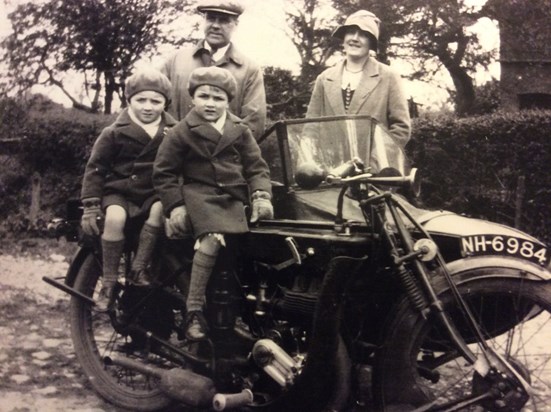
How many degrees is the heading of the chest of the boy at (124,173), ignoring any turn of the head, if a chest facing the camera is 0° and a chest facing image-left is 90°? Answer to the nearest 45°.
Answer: approximately 0°

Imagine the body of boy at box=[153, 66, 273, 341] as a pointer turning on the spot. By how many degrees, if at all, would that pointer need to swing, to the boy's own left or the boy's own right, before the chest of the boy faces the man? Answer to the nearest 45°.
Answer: approximately 180°

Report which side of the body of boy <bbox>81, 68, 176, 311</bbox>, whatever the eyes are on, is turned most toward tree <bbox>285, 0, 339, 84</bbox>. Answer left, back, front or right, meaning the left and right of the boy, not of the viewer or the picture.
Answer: back

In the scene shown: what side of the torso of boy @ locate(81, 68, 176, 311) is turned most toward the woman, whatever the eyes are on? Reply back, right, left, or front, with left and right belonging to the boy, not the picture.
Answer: left

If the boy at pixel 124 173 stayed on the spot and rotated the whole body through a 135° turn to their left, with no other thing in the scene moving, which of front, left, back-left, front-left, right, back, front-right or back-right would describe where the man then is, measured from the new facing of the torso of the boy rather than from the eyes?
front

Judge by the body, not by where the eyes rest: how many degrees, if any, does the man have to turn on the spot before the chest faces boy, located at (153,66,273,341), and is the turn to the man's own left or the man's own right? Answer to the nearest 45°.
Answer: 0° — they already face them

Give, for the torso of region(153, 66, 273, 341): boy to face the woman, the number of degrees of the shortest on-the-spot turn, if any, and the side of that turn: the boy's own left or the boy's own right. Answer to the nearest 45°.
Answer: approximately 135° to the boy's own left

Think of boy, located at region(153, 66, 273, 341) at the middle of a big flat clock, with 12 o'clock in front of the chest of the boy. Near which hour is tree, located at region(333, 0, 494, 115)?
The tree is roughly at 7 o'clock from the boy.

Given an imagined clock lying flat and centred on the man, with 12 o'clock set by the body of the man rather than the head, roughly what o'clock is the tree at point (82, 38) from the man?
The tree is roughly at 4 o'clock from the man.
